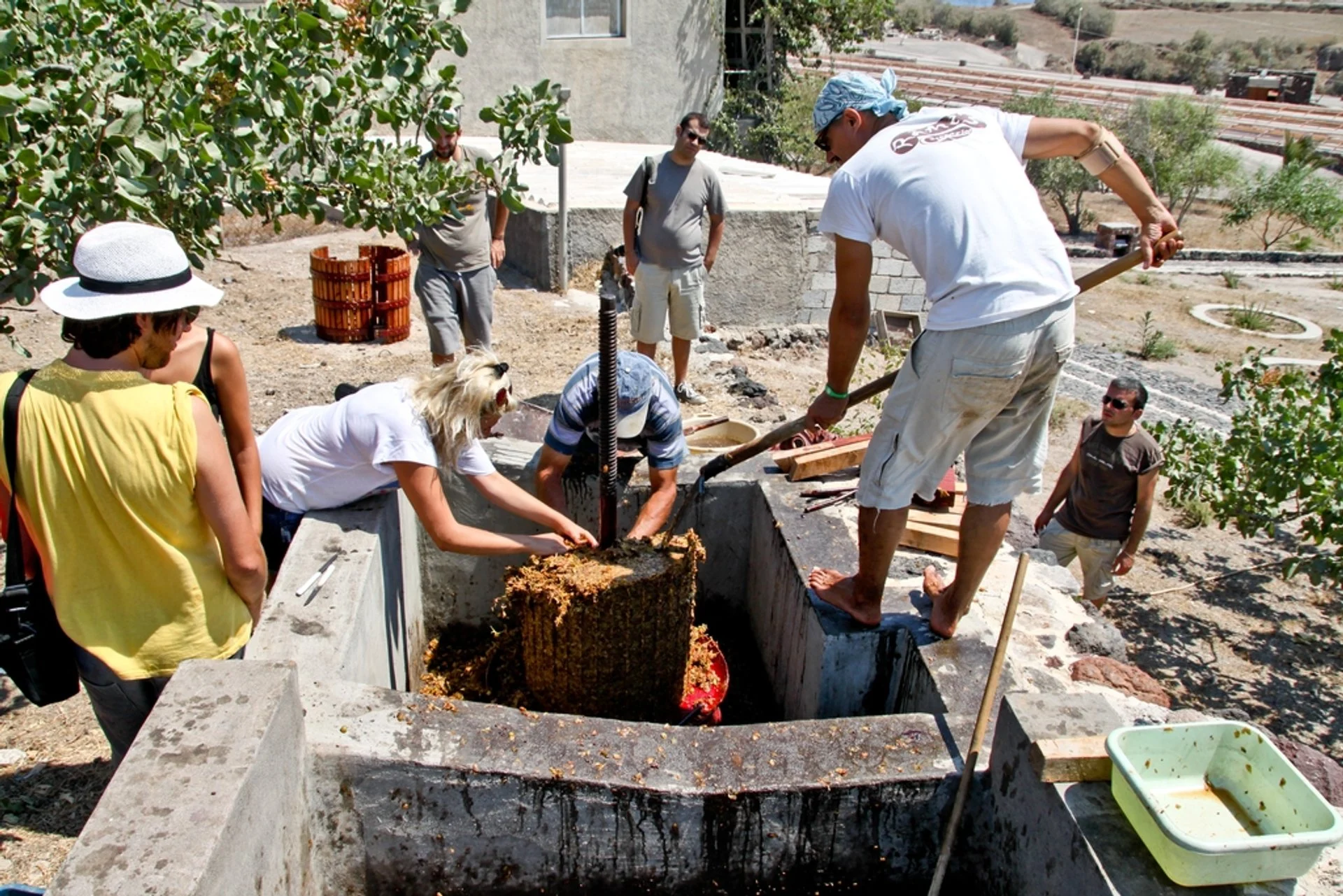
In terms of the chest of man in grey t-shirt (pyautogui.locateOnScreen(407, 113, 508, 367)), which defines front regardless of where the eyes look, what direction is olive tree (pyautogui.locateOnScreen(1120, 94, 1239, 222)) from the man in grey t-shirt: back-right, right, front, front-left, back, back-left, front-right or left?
back-left

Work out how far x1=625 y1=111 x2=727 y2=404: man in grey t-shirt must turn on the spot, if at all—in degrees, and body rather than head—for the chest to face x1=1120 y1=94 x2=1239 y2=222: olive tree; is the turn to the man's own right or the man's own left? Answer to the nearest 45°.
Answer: approximately 135° to the man's own left

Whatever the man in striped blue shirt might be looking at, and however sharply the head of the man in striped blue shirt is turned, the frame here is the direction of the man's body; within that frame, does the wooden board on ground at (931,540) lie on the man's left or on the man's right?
on the man's left

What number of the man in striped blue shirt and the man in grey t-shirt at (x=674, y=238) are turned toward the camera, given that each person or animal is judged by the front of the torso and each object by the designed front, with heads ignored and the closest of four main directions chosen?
2

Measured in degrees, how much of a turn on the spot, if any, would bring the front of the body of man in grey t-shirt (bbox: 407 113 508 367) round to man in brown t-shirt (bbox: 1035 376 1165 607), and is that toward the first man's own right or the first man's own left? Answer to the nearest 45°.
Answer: approximately 45° to the first man's own left

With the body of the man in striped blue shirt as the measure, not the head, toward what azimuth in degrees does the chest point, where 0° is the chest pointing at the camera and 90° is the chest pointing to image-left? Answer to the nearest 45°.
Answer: approximately 0°

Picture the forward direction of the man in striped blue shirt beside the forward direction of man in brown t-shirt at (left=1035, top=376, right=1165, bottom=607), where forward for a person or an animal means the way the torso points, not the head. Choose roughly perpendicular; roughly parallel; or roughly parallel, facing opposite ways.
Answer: roughly perpendicular
